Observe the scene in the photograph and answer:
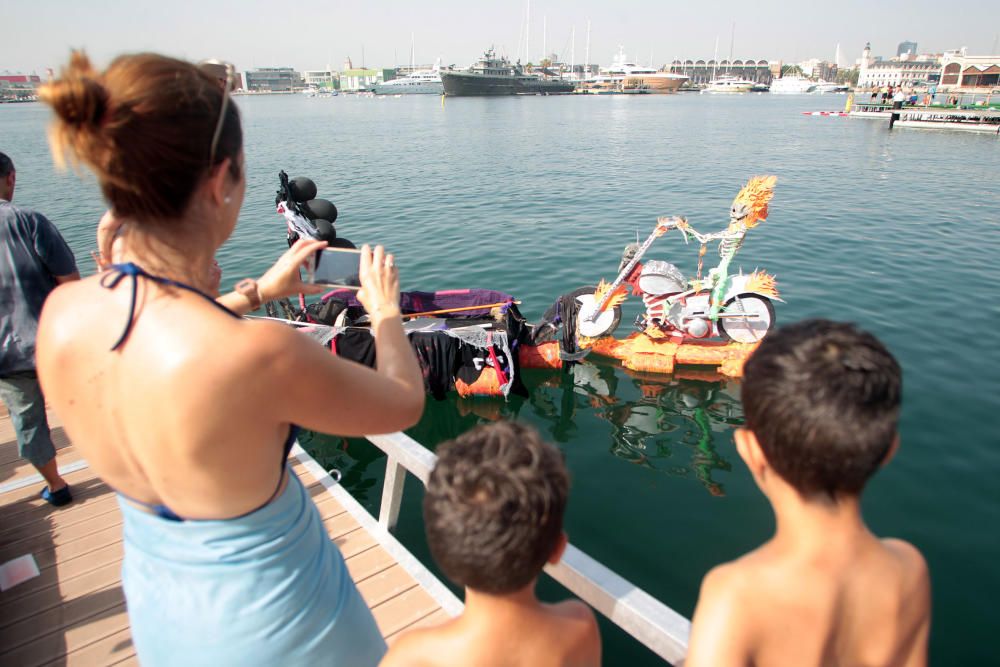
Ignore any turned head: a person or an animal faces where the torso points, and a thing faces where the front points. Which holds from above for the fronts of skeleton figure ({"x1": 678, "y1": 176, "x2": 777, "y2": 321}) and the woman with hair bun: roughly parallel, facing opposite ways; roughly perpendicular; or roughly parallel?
roughly perpendicular

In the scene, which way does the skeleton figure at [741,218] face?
to the viewer's left

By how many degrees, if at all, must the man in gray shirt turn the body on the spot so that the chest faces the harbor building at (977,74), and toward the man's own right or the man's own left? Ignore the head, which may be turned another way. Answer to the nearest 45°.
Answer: approximately 90° to the man's own right

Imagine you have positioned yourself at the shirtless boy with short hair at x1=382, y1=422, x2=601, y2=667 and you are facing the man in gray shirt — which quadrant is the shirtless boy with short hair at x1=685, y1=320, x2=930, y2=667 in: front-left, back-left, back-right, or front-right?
back-right

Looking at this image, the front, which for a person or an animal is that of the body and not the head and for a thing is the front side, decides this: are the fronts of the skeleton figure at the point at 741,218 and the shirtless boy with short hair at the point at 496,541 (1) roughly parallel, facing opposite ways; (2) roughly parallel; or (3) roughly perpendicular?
roughly perpendicular

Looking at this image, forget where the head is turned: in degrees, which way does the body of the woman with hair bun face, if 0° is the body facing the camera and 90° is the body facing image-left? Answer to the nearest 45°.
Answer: approximately 225°

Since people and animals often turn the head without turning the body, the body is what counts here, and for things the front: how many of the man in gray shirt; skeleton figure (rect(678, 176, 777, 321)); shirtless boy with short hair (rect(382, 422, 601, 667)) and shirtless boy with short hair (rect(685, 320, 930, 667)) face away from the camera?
3

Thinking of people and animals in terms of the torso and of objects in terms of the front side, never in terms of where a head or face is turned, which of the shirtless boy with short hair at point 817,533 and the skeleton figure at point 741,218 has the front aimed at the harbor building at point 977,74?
the shirtless boy with short hair

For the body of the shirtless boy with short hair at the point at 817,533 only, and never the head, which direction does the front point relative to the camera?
away from the camera

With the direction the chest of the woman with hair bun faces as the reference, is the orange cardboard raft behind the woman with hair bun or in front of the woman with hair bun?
in front

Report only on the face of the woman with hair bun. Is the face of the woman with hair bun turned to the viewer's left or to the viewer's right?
to the viewer's right

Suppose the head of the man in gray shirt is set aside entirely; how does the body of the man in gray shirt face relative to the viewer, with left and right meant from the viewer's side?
facing away from the viewer

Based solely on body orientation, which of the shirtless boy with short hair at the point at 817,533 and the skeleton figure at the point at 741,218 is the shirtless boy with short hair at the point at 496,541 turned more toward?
the skeleton figure

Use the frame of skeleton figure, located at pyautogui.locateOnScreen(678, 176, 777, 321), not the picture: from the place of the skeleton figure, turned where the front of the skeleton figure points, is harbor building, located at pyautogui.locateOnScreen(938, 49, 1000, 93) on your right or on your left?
on your right

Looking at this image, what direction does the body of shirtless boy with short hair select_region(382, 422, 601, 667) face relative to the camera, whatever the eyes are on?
away from the camera
